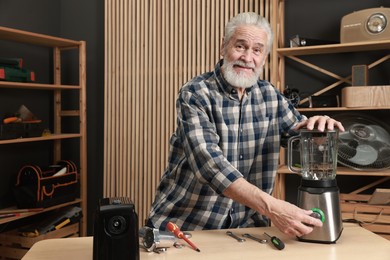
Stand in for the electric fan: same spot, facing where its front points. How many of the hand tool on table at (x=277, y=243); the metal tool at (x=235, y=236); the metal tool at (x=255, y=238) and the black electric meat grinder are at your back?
0

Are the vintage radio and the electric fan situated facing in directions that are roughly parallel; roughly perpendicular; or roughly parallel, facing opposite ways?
roughly parallel

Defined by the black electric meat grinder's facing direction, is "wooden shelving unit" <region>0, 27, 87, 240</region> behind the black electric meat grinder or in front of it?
behind

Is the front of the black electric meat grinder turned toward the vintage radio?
no

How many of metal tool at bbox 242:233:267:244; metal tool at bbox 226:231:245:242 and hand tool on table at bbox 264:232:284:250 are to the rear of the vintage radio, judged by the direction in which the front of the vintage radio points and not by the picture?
0

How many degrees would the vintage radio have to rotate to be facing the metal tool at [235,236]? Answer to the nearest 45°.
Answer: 0° — it already faces it

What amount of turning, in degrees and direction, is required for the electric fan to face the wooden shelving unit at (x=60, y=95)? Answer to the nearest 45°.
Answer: approximately 90° to its right

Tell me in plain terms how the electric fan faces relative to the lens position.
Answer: facing the viewer
